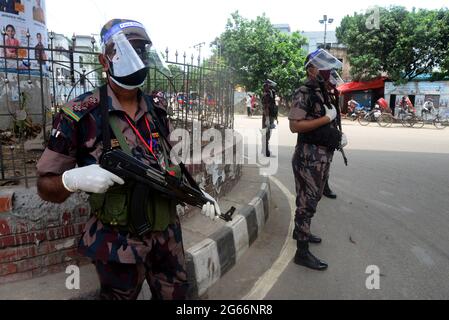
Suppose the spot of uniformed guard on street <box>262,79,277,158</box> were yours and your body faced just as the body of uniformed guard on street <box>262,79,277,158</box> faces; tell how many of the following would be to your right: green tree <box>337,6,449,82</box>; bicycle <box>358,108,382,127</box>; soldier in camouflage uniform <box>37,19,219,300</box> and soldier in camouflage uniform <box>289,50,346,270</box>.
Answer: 2

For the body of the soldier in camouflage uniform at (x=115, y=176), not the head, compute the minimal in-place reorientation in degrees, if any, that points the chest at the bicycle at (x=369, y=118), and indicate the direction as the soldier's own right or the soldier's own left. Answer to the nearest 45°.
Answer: approximately 90° to the soldier's own left

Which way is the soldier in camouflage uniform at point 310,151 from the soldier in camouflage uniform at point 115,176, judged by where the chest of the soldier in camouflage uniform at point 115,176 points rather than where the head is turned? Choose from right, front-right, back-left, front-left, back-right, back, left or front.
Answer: left

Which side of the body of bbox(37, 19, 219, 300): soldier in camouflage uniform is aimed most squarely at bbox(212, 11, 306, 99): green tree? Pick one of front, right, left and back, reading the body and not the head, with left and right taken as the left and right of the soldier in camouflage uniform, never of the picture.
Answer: left

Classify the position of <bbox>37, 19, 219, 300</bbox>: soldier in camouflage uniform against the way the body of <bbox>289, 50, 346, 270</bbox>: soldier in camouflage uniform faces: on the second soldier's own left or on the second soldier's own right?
on the second soldier's own right

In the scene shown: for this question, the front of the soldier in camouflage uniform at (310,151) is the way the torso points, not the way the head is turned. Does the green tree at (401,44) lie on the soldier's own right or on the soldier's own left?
on the soldier's own left
